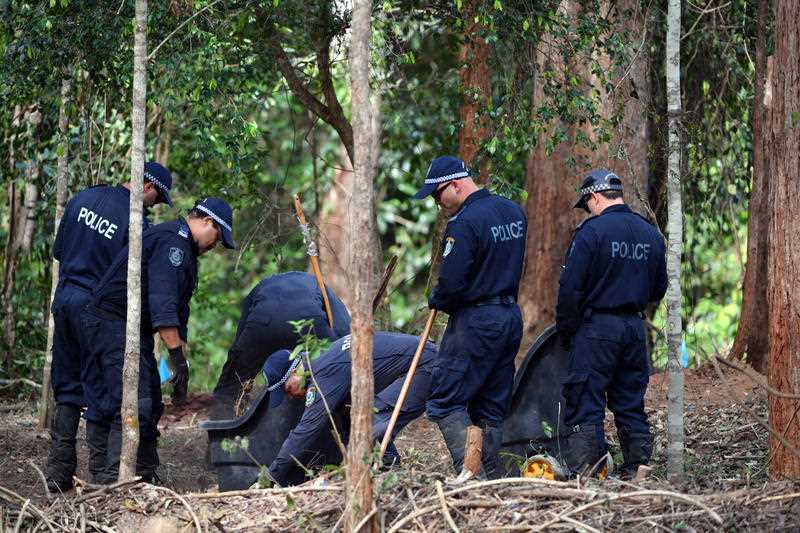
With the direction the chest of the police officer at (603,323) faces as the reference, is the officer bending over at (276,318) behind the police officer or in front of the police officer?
in front

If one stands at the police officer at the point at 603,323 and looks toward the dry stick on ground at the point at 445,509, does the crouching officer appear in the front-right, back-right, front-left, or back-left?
front-right

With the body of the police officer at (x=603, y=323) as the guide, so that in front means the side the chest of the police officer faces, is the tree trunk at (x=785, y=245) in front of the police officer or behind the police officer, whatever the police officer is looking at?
behind

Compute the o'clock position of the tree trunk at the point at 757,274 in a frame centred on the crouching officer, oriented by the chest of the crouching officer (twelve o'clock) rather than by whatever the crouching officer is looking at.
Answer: The tree trunk is roughly at 5 o'clock from the crouching officer.

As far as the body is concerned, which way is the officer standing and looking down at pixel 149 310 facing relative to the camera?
to the viewer's right

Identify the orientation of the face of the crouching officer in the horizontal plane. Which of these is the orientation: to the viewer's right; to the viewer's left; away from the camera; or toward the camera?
to the viewer's left

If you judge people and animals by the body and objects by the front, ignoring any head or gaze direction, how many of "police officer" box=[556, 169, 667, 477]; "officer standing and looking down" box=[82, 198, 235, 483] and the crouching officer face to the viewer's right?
1

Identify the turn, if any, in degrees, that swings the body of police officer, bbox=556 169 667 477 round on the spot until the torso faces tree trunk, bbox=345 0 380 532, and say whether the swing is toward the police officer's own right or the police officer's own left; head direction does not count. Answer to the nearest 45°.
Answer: approximately 90° to the police officer's own left

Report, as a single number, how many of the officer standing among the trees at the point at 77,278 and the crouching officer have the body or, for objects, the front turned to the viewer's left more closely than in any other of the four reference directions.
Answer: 1

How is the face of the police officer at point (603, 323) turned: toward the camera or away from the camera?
away from the camera

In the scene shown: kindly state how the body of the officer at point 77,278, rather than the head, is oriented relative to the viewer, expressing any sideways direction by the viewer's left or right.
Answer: facing away from the viewer and to the right of the viewer

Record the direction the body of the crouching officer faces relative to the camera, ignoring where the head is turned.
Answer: to the viewer's left

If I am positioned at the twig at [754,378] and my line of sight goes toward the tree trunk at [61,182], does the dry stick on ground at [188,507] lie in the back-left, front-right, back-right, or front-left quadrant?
front-left

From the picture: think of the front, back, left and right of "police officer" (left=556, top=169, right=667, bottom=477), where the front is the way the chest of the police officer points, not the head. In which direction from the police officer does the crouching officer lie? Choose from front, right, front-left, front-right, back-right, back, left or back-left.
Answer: front-left
